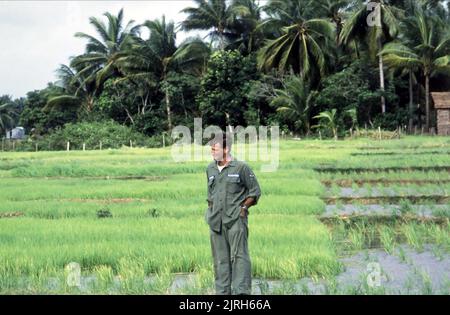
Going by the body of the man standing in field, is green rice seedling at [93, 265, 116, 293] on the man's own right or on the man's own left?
on the man's own right

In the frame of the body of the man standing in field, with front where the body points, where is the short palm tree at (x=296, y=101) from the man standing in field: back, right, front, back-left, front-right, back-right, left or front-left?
back-right

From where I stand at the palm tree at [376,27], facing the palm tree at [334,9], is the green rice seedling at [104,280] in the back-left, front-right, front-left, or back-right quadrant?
back-left

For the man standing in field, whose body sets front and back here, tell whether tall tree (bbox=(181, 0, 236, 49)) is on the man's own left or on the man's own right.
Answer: on the man's own right

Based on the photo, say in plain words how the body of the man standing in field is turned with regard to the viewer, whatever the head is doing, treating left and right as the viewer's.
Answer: facing the viewer and to the left of the viewer

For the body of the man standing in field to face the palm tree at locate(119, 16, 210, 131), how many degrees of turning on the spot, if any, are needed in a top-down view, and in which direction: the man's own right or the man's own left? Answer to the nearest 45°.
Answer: approximately 135° to the man's own right

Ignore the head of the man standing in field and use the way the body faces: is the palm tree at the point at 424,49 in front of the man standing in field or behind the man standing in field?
behind

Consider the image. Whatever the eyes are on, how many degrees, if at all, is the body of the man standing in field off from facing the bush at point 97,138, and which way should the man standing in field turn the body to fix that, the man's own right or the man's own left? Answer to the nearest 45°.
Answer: approximately 135° to the man's own right

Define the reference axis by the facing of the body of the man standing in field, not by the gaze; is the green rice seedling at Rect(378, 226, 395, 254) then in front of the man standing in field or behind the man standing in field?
behind

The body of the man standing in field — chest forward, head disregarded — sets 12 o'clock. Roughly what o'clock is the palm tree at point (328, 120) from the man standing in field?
The palm tree is roughly at 5 o'clock from the man standing in field.
